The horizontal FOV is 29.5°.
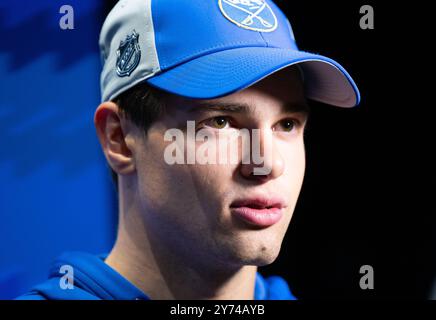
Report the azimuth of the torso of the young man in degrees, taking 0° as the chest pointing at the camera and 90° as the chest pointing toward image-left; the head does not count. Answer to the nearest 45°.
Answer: approximately 315°

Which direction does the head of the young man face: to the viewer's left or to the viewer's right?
to the viewer's right
